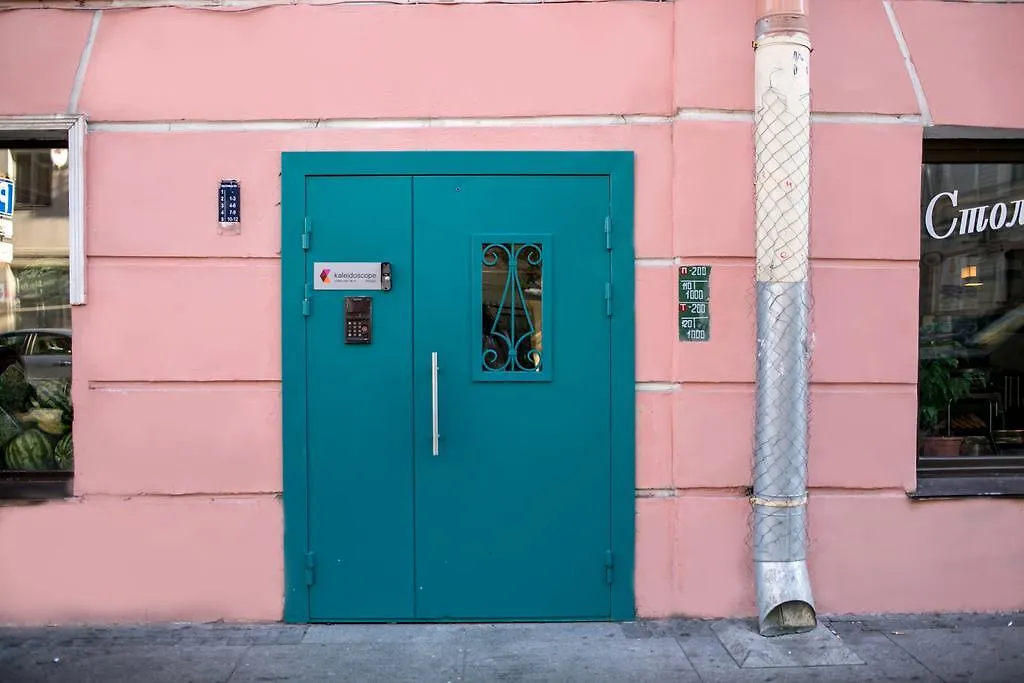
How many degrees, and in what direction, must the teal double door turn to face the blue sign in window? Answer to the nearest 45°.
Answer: approximately 90° to its right

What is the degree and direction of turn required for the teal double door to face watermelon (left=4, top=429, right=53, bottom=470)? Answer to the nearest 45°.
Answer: approximately 90° to its right

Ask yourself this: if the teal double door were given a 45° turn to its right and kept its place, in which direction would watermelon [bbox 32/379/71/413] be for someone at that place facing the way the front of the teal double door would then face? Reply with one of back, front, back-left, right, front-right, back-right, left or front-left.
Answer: front-right

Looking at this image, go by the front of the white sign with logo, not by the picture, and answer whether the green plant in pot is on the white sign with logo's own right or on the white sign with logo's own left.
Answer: on the white sign with logo's own left

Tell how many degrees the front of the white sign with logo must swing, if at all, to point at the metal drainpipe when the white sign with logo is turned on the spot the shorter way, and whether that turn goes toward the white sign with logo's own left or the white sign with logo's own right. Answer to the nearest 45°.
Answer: approximately 90° to the white sign with logo's own left

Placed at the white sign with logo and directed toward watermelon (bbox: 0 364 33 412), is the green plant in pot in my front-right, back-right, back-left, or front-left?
back-right

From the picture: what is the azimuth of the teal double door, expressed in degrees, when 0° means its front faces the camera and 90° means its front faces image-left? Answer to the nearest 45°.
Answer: approximately 0°

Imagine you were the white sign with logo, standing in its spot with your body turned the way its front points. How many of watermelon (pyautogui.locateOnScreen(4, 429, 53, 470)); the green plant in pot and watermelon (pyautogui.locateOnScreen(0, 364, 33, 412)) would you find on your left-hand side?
1

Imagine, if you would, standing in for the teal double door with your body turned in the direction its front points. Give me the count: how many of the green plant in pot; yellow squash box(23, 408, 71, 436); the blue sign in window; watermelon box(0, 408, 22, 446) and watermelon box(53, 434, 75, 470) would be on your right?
4

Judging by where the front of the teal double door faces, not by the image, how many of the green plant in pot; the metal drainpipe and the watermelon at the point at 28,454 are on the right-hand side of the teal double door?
1

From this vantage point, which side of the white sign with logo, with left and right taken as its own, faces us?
front

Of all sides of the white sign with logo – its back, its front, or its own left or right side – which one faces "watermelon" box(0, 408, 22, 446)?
right

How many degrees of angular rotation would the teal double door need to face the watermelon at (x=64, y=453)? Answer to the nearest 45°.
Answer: approximately 90° to its right

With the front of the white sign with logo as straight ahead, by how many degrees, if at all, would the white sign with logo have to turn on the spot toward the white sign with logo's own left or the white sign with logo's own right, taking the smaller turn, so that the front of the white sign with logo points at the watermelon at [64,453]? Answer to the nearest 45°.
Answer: approximately 90° to the white sign with logo's own right

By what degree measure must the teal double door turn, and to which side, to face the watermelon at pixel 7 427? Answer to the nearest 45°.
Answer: approximately 90° to its right

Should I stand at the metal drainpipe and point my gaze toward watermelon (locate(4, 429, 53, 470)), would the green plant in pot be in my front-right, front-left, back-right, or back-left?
back-right
